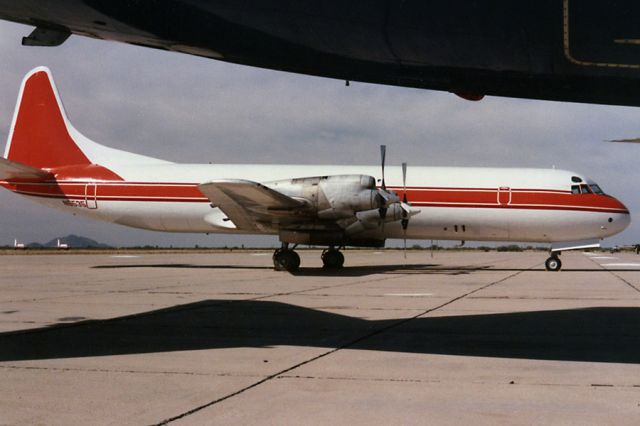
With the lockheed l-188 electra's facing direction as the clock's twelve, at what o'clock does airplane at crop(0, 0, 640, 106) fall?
The airplane is roughly at 3 o'clock from the lockheed l-188 electra.

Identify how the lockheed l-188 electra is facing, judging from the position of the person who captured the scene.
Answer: facing to the right of the viewer
